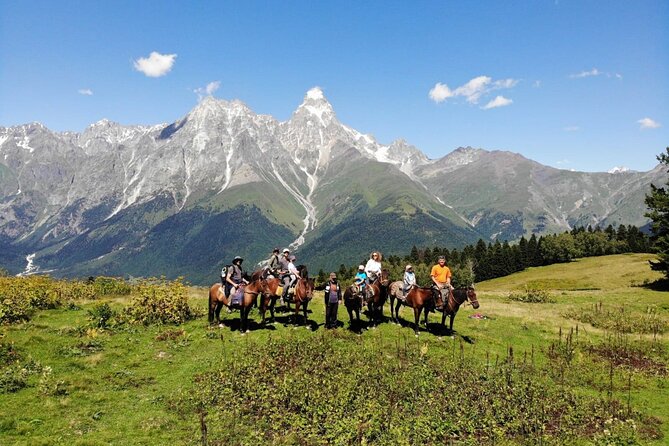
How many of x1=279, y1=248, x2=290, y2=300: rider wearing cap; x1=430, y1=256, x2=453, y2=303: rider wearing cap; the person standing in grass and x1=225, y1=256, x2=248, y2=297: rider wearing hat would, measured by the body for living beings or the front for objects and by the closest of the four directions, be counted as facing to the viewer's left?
0

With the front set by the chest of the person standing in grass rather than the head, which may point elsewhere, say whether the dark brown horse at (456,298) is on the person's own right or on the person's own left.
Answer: on the person's own left

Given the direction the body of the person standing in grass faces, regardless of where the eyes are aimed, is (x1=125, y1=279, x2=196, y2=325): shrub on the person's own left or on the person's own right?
on the person's own right

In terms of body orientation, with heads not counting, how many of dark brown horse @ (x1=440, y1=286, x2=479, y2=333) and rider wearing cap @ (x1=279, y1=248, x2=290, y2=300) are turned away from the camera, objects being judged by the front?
0

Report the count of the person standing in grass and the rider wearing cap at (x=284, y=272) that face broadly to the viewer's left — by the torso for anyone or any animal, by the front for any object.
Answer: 0

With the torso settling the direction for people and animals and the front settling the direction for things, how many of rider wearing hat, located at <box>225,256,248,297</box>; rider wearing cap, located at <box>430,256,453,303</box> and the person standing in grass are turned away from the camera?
0

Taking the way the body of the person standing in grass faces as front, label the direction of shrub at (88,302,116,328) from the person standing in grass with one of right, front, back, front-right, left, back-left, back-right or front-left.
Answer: right

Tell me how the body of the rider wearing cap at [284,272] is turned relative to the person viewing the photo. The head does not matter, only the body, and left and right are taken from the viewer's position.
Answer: facing the viewer and to the right of the viewer

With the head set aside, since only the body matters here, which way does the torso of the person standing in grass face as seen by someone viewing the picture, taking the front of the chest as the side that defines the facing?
toward the camera

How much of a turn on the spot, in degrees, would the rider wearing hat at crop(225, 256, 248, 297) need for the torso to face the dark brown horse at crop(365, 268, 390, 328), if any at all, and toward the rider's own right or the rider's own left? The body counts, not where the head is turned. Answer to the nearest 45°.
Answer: approximately 45° to the rider's own left

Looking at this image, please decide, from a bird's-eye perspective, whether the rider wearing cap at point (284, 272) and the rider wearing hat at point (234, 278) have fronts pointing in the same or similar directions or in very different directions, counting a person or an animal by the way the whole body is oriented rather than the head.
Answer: same or similar directions

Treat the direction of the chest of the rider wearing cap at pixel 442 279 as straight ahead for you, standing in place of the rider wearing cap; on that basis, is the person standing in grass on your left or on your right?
on your right
